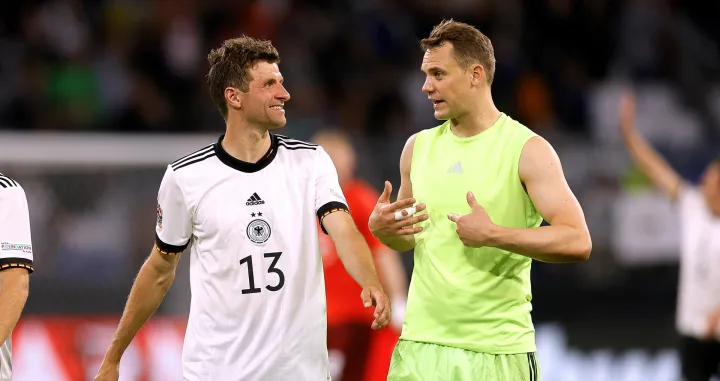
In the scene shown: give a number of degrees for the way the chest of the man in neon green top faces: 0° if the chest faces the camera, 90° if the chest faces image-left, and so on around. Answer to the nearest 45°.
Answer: approximately 45°

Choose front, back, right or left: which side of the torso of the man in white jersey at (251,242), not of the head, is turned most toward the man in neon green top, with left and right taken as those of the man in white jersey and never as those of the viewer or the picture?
left

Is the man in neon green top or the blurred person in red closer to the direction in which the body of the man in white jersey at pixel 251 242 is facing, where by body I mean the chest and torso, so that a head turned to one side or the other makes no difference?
the man in neon green top

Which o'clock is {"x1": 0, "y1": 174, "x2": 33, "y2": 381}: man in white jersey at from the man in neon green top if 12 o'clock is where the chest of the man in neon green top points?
The man in white jersey is roughly at 1 o'clock from the man in neon green top.

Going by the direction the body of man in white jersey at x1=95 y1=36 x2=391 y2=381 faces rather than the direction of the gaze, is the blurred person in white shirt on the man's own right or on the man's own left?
on the man's own left

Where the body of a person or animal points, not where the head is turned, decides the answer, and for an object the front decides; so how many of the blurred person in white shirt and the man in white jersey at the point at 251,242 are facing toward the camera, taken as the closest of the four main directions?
2
